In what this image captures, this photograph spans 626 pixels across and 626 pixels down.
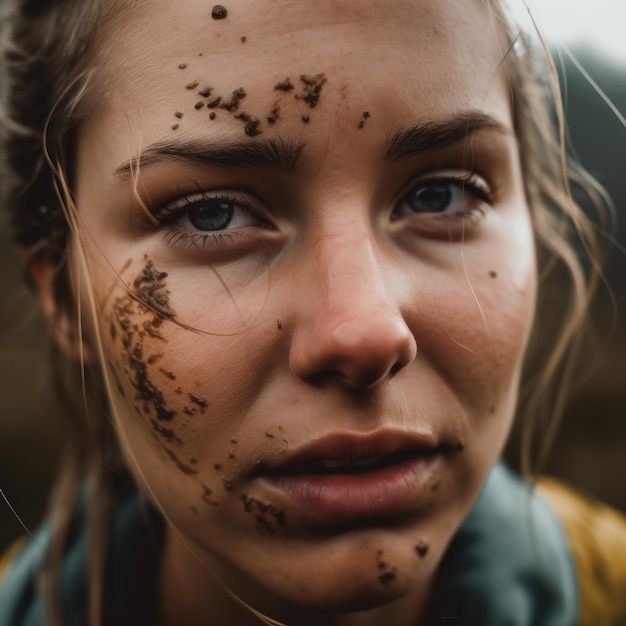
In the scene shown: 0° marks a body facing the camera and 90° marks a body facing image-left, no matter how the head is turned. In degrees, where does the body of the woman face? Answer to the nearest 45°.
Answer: approximately 0°
